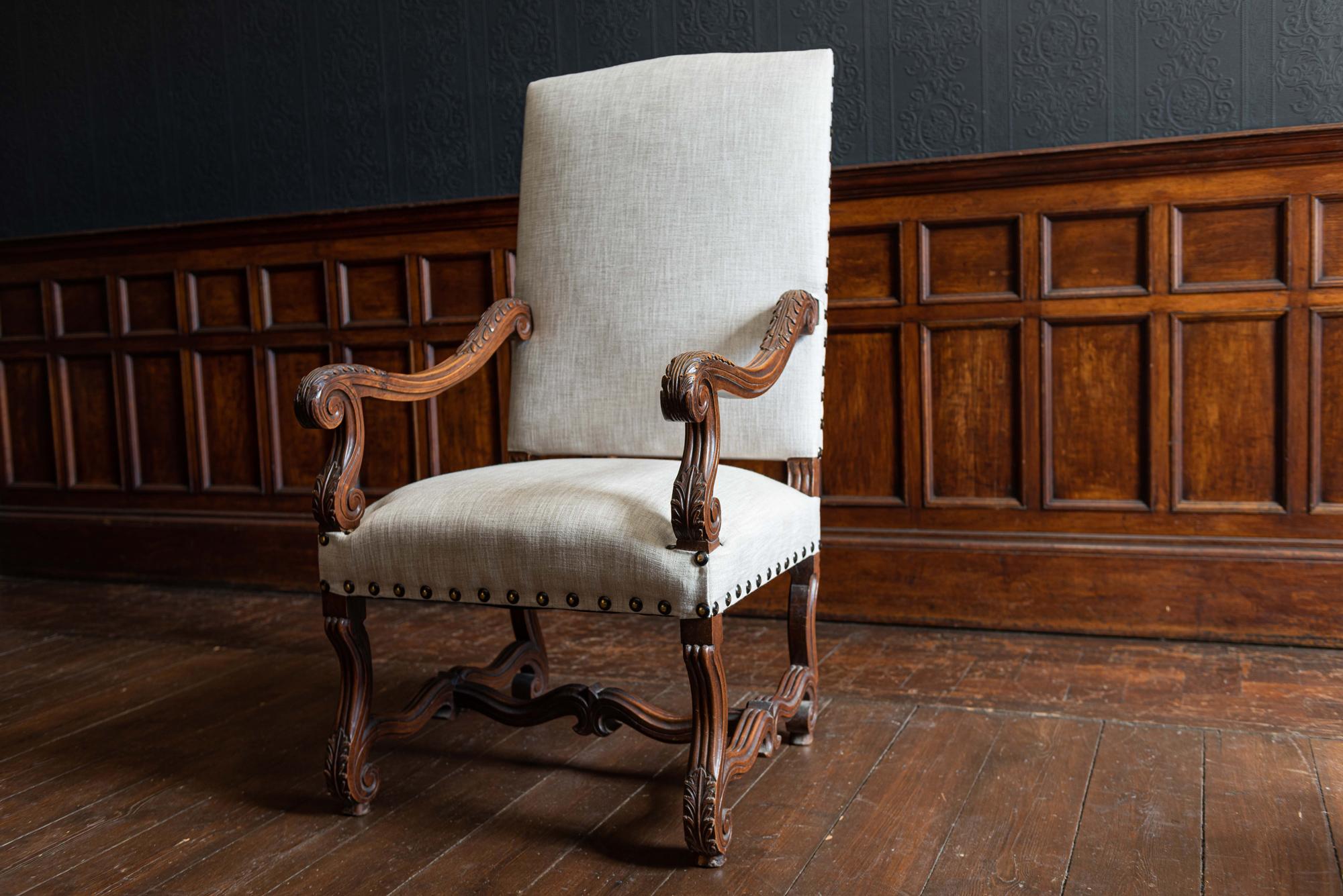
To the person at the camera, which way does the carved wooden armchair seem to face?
facing the viewer and to the left of the viewer
